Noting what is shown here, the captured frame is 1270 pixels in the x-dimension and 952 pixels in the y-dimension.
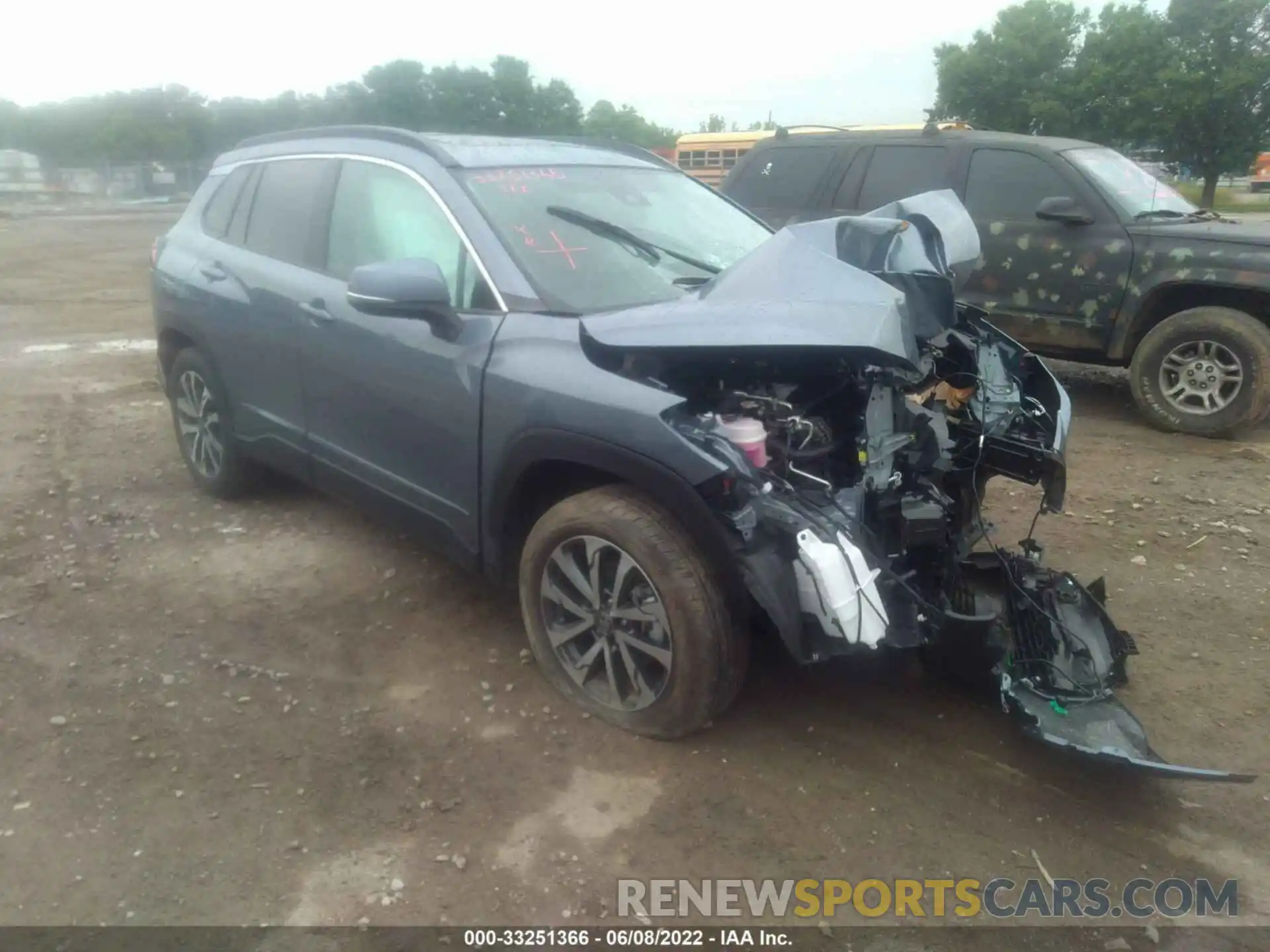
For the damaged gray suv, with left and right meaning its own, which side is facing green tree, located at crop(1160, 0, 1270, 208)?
left

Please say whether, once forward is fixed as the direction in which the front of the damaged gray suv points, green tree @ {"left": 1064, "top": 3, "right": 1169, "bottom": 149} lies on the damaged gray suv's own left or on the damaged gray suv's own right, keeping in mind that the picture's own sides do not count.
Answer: on the damaged gray suv's own left

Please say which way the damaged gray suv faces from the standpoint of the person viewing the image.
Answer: facing the viewer and to the right of the viewer

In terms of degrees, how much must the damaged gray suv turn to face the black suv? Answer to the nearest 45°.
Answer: approximately 90° to its left
